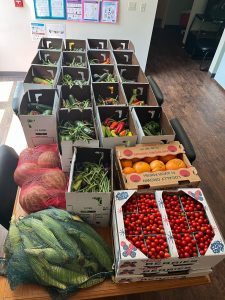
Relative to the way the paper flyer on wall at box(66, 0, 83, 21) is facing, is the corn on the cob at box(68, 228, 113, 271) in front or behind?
in front

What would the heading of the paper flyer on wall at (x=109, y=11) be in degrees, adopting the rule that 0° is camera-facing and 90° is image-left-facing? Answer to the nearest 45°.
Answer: approximately 0°

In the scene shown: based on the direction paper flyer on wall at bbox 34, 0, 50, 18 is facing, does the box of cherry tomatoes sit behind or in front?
in front

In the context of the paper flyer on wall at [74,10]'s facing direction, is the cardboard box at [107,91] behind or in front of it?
in front

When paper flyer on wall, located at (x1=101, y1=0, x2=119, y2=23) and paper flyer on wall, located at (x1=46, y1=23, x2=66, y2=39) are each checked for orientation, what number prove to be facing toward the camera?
2
